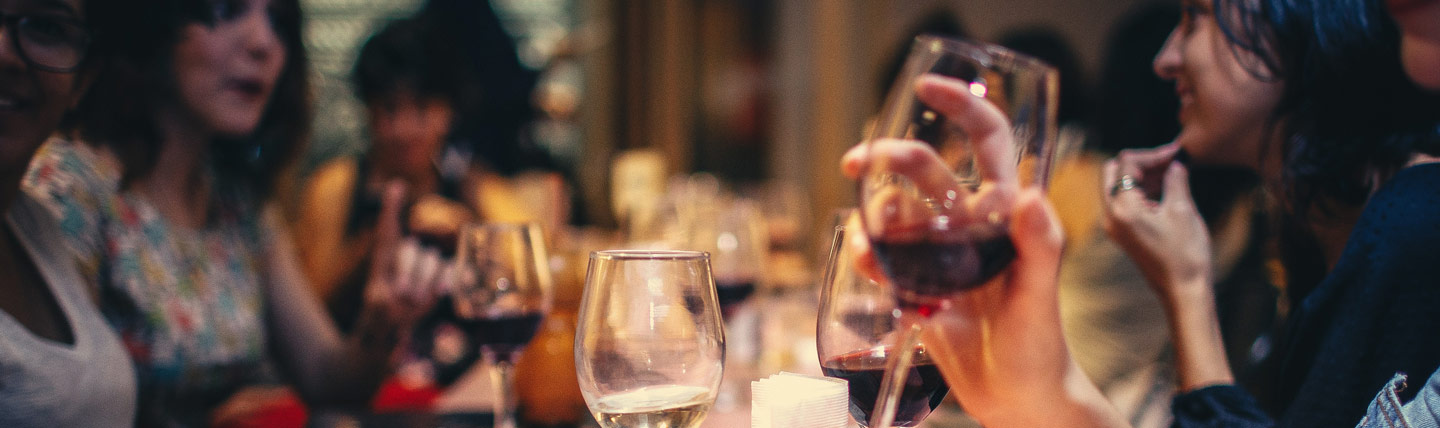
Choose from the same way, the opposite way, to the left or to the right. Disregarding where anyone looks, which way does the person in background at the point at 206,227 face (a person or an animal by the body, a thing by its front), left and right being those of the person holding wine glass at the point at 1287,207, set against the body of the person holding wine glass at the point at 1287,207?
the opposite way

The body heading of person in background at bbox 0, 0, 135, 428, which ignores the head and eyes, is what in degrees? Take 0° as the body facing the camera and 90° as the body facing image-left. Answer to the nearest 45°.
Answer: approximately 315°

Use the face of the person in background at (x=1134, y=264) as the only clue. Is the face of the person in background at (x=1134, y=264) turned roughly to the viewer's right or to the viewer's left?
to the viewer's left

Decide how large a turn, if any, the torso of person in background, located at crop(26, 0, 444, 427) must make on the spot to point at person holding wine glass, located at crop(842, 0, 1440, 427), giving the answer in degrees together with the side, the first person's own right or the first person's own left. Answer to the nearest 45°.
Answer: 0° — they already face them

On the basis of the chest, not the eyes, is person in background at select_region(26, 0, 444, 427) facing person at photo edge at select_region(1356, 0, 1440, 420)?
yes

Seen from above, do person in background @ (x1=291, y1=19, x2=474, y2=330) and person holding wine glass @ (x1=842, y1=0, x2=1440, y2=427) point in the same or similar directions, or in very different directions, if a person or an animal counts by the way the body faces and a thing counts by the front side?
very different directions

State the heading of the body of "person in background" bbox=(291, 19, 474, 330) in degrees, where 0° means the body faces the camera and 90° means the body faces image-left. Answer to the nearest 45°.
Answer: approximately 315°

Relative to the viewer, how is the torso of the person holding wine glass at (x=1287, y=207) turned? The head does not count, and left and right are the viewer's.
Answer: facing to the left of the viewer

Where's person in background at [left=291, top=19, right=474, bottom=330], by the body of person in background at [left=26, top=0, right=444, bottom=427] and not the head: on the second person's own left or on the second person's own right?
on the second person's own left
